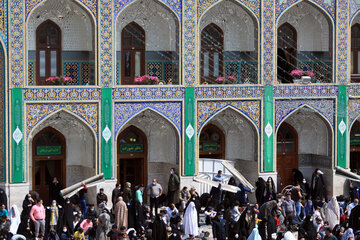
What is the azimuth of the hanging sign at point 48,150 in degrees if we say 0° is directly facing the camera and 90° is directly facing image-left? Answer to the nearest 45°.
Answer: approximately 0°

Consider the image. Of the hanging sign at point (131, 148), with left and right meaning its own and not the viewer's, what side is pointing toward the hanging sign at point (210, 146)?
left

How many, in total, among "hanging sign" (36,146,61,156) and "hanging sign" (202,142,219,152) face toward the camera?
2

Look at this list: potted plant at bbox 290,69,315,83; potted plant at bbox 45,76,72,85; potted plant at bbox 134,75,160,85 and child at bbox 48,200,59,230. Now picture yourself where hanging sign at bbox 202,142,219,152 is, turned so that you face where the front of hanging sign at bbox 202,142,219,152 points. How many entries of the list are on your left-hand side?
1

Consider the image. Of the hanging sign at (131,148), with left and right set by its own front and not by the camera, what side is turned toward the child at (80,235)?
front

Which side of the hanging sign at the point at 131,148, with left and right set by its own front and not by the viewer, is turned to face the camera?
front

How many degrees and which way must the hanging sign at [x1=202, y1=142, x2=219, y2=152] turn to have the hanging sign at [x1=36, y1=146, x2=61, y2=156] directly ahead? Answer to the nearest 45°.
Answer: approximately 90° to its right

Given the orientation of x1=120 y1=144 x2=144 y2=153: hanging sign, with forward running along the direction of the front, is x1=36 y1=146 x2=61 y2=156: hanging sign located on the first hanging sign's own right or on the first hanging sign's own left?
on the first hanging sign's own right

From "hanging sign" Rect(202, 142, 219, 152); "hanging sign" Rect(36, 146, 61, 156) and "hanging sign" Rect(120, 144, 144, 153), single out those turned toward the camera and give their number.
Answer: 3

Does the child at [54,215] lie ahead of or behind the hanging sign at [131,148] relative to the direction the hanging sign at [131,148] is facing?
ahead

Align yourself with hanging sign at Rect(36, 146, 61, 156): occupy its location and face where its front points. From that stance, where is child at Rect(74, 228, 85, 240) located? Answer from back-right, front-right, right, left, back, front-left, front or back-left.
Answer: front
